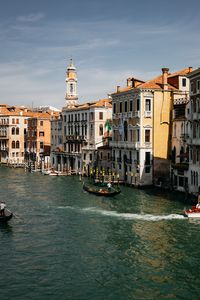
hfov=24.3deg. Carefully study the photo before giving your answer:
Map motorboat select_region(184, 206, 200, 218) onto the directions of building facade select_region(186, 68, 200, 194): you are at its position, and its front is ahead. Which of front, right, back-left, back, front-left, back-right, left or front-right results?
front-left

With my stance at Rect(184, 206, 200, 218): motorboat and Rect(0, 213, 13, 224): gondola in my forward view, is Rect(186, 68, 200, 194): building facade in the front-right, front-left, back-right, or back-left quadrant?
back-right

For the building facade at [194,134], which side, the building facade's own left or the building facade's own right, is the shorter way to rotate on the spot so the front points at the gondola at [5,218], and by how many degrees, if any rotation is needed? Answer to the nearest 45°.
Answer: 0° — it already faces it

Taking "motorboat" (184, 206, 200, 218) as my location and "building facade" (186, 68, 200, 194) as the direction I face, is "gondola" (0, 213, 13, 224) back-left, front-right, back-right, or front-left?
back-left

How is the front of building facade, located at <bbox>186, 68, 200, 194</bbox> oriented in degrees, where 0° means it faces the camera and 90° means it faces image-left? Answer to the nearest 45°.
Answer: approximately 45°
